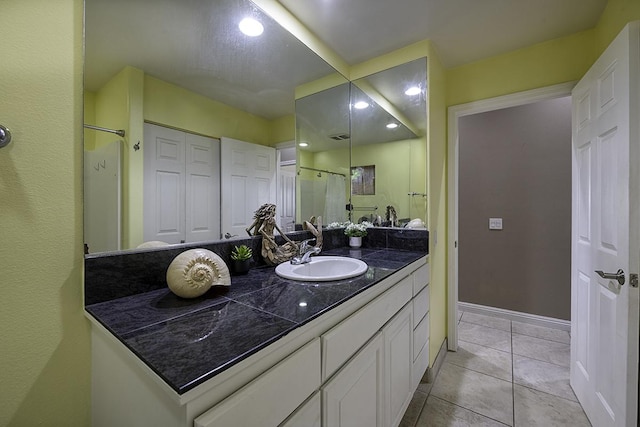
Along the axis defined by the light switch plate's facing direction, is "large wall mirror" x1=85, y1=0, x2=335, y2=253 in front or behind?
in front

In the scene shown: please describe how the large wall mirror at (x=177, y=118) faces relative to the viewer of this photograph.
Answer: facing the viewer and to the right of the viewer

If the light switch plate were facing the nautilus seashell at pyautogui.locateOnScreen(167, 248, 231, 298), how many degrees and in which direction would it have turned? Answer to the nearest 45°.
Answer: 0° — it already faces it

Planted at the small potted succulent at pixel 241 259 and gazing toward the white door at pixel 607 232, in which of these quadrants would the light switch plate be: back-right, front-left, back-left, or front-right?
front-left

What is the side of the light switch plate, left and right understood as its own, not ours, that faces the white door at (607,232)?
front

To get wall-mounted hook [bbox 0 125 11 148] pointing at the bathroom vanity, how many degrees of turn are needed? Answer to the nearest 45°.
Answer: approximately 45° to its left

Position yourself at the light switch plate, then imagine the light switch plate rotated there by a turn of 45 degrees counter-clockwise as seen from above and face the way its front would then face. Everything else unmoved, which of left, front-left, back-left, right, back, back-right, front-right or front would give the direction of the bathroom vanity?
front-right

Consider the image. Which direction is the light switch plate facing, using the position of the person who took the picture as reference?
facing the viewer
